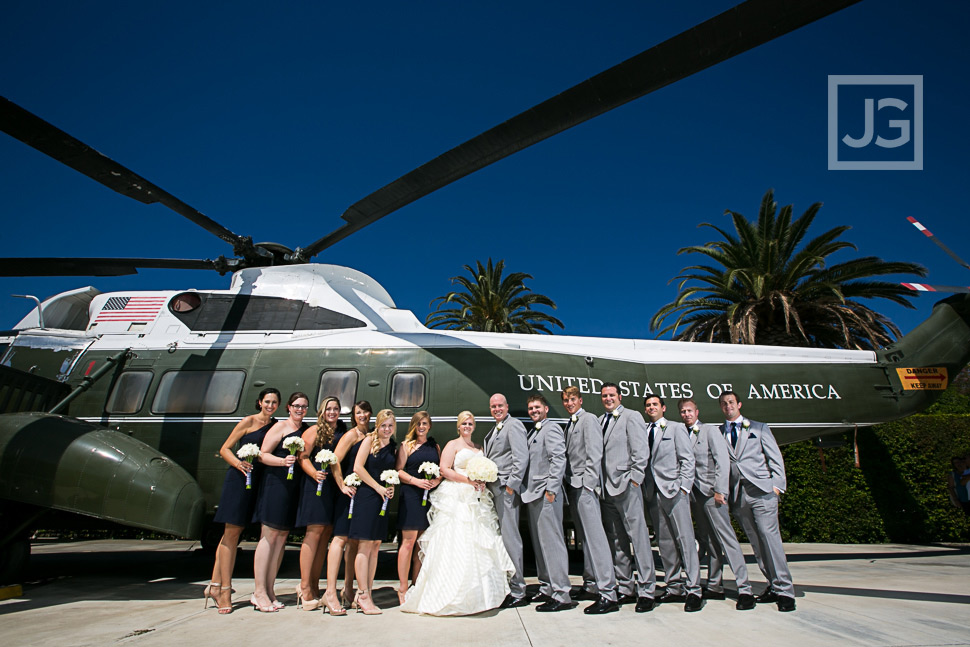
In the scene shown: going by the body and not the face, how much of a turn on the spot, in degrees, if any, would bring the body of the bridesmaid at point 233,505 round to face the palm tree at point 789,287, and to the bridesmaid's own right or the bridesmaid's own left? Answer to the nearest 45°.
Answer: approximately 90° to the bridesmaid's own left

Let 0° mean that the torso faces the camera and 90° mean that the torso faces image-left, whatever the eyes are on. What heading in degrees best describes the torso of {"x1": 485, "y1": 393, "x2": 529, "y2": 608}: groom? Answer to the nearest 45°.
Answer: approximately 45°

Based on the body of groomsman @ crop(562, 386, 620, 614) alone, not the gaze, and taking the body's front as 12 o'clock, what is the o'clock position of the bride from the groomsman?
The bride is roughly at 1 o'clock from the groomsman.

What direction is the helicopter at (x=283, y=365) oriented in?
to the viewer's left
